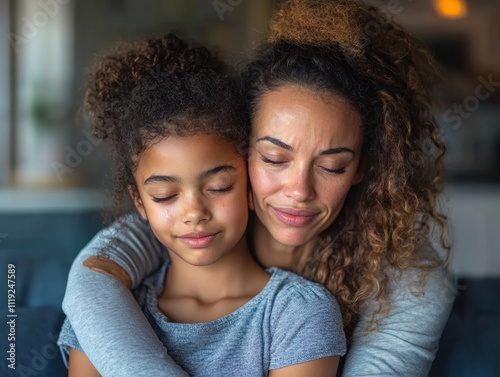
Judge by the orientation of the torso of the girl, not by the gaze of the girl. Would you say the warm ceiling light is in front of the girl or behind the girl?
behind

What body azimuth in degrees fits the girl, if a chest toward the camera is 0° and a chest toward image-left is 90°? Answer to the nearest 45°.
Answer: approximately 0°

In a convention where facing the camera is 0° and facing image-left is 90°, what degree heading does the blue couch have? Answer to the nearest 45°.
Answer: approximately 0°

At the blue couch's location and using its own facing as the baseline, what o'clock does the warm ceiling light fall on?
The warm ceiling light is roughly at 7 o'clock from the blue couch.
